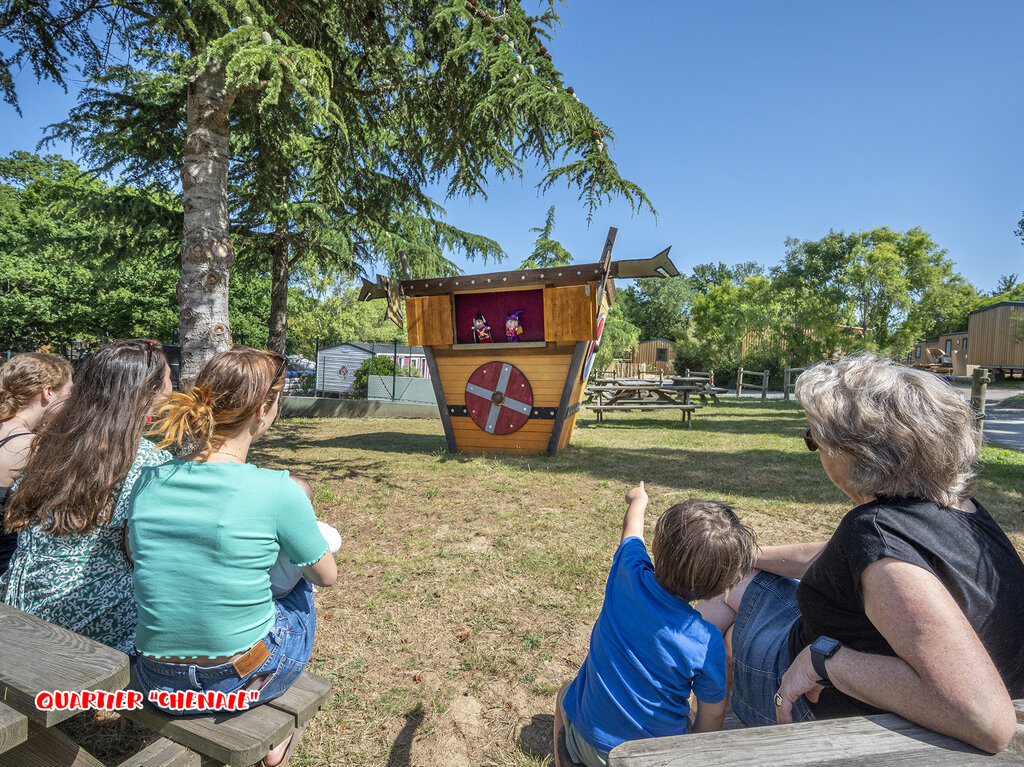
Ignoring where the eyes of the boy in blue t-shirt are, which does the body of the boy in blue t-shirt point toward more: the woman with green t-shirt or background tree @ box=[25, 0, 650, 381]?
the background tree

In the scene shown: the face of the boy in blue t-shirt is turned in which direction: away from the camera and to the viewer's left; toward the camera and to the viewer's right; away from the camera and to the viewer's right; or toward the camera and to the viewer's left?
away from the camera and to the viewer's left

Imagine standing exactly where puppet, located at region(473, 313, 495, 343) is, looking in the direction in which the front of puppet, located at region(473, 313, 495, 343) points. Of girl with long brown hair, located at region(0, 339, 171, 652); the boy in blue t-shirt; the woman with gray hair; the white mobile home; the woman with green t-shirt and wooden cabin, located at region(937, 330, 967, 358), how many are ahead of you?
4

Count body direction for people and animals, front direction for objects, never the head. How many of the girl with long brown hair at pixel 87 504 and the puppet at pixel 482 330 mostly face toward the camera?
1

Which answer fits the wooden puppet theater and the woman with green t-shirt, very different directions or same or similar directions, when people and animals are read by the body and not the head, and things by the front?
very different directions

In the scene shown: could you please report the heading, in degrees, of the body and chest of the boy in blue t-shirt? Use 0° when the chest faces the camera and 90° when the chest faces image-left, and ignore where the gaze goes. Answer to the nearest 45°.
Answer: approximately 135°

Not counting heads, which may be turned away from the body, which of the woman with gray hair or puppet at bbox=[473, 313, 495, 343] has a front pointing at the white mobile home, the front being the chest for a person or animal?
the woman with gray hair

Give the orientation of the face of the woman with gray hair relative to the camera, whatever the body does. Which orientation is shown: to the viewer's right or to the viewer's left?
to the viewer's left

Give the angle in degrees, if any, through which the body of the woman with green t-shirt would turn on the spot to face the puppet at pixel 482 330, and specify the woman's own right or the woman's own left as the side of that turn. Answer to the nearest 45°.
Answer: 0° — they already face it

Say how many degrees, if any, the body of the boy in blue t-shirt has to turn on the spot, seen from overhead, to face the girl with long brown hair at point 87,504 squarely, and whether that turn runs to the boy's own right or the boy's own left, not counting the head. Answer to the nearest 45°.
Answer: approximately 45° to the boy's own left

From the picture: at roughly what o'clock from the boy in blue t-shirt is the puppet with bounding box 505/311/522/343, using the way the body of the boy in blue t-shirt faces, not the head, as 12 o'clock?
The puppet is roughly at 1 o'clock from the boy in blue t-shirt.
